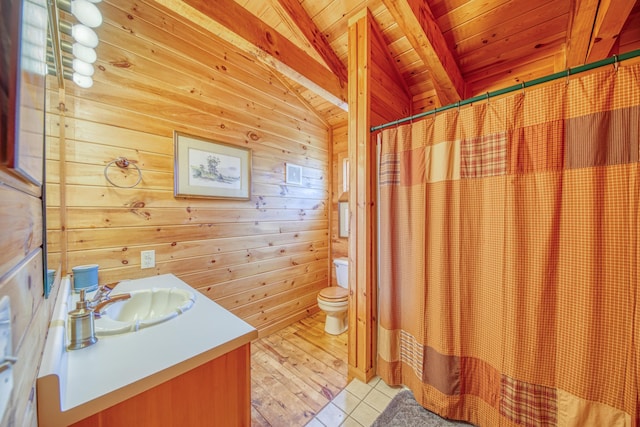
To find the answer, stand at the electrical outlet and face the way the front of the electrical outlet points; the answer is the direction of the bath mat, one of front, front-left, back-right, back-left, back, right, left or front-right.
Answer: front-left

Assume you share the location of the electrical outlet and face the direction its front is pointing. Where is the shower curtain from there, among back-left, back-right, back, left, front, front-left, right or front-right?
front-left

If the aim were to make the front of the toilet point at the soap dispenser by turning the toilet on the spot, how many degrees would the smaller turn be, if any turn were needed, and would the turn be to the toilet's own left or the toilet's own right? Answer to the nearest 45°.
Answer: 0° — it already faces it

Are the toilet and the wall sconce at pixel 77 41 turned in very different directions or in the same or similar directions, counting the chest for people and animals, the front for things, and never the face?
very different directions

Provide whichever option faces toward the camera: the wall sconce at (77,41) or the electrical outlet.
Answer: the electrical outlet

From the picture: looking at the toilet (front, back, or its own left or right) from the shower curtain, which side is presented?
left

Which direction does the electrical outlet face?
toward the camera

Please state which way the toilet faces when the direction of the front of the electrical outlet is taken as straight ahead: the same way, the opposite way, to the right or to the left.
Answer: to the right

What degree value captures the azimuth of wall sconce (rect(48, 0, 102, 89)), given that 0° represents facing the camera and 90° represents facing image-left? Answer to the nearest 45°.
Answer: approximately 270°

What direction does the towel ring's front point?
toward the camera
